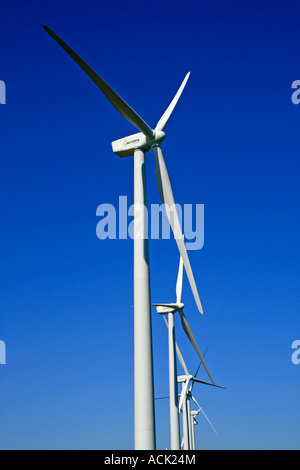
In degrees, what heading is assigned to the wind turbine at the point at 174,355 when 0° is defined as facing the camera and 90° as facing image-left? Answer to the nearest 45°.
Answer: approximately 315°
